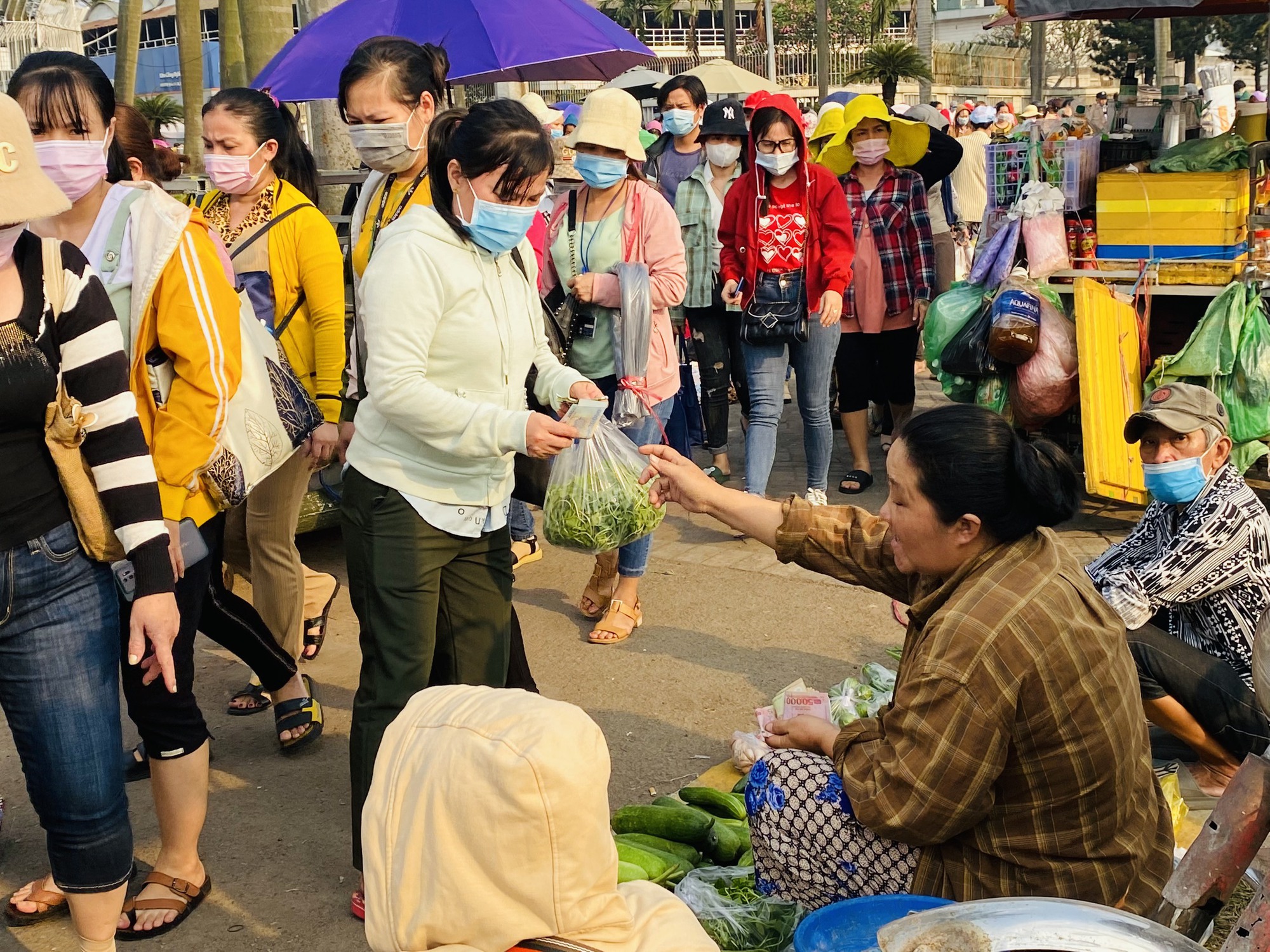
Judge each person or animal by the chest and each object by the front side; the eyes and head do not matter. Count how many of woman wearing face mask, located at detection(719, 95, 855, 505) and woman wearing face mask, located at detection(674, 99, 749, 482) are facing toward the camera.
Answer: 2

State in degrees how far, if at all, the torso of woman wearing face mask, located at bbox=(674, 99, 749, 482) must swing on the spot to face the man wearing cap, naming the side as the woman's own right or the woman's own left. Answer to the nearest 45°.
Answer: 0° — they already face them

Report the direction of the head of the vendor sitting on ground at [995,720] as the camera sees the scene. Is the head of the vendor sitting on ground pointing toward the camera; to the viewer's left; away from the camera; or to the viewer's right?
to the viewer's left

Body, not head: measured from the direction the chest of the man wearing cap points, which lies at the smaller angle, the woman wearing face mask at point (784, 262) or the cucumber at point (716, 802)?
the cucumber

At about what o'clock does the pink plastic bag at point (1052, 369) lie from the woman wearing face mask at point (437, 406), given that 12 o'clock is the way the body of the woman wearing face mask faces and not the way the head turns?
The pink plastic bag is roughly at 9 o'clock from the woman wearing face mask.

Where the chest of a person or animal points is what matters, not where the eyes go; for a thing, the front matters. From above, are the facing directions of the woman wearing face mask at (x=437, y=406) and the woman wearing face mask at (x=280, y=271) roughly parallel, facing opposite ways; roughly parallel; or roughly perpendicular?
roughly perpendicular

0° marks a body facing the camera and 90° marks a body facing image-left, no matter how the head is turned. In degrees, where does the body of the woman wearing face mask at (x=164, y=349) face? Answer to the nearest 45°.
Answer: approximately 45°

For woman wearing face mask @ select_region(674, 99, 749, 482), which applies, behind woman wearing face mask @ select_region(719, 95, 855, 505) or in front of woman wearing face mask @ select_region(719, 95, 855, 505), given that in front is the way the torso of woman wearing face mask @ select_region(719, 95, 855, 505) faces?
behind

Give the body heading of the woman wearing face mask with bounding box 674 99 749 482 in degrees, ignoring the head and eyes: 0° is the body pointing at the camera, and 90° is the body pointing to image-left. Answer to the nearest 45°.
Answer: approximately 0°

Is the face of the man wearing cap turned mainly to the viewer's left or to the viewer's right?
to the viewer's left

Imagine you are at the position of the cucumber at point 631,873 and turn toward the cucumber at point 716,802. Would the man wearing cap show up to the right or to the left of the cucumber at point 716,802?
right
